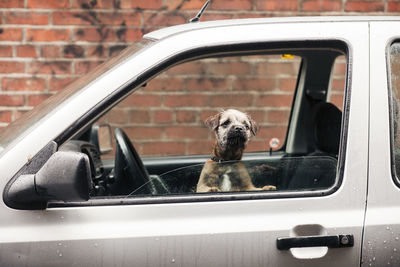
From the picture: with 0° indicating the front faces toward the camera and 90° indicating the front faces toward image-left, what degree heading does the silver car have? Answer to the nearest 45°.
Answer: approximately 90°

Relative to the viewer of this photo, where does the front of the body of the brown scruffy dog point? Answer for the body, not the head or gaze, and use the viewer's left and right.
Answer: facing the viewer
